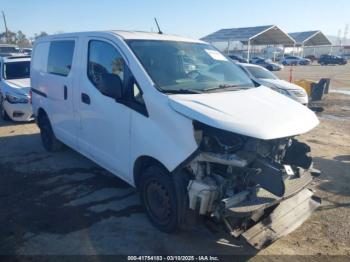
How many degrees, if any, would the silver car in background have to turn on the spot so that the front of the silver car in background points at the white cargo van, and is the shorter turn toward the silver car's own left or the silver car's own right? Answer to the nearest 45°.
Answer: approximately 45° to the silver car's own right

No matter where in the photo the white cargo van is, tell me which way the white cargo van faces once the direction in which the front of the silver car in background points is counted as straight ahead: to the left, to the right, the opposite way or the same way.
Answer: the same way

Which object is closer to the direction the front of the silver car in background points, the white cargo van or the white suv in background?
the white cargo van

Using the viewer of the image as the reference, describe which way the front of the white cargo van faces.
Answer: facing the viewer and to the right of the viewer

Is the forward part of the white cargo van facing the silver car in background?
no

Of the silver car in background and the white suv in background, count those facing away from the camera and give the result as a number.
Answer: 0

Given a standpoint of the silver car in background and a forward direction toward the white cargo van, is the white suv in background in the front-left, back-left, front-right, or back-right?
front-right

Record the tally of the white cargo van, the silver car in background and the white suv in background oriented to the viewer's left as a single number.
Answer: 0

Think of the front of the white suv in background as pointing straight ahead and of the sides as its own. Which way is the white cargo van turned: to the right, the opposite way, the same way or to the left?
the same way
